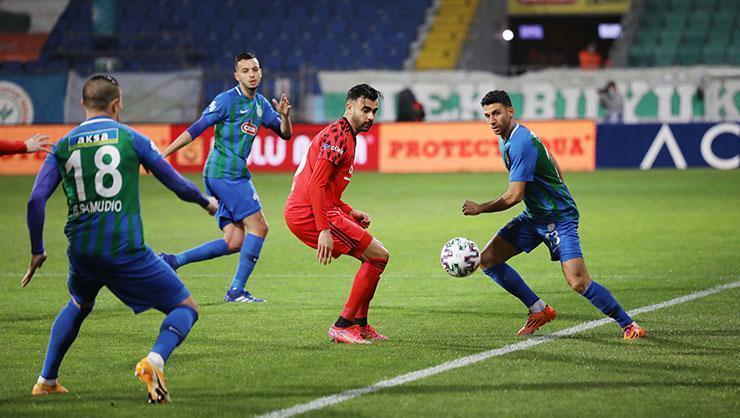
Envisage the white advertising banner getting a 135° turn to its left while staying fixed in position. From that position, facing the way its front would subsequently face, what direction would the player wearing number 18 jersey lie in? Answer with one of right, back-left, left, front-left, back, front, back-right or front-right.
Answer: back-right

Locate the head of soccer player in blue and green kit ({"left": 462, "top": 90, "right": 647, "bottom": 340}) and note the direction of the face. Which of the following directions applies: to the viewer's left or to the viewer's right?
to the viewer's left

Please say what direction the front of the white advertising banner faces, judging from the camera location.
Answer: facing the viewer

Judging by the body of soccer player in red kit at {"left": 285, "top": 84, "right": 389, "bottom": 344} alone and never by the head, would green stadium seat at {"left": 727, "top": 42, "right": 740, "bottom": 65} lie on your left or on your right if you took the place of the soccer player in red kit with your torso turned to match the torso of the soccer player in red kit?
on your left

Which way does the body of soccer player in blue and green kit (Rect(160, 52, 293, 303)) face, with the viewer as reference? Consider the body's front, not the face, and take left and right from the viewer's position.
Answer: facing the viewer and to the right of the viewer

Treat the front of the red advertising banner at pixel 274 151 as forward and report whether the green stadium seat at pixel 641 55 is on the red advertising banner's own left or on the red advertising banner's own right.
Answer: on the red advertising banner's own left

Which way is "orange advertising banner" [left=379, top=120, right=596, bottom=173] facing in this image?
toward the camera

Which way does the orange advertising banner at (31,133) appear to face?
toward the camera

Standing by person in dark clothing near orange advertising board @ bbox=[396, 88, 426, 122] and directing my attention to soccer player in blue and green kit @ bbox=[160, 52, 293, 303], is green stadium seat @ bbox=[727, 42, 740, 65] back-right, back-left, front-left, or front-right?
back-left

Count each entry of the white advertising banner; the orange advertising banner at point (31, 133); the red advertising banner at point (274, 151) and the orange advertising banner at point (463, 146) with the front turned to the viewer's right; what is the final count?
0

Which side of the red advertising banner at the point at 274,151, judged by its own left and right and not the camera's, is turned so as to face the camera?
front

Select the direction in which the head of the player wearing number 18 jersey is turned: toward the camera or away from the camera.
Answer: away from the camera
